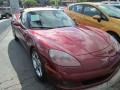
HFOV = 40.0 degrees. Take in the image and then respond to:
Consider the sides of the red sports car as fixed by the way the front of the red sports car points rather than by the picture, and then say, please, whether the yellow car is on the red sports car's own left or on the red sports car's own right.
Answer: on the red sports car's own left

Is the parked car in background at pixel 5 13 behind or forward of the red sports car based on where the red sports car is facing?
behind

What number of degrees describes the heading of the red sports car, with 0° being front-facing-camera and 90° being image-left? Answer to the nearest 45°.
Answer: approximately 315°
